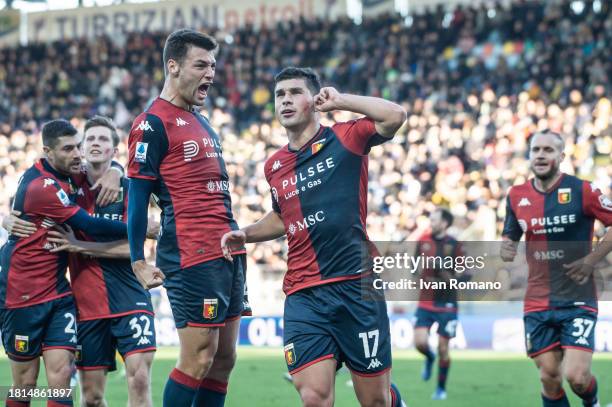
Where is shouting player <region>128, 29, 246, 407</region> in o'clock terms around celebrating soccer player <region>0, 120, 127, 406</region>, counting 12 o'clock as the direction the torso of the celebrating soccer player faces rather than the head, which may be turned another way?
The shouting player is roughly at 12 o'clock from the celebrating soccer player.

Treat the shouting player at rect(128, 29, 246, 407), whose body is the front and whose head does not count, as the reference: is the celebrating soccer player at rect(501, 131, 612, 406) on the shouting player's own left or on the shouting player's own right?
on the shouting player's own left

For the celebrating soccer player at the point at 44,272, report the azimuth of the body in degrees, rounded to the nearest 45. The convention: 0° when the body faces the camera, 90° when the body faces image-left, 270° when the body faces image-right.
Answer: approximately 315°

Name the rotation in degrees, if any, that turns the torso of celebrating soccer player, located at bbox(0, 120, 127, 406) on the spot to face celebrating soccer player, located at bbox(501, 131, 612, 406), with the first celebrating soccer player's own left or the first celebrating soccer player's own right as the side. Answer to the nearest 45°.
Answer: approximately 45° to the first celebrating soccer player's own left

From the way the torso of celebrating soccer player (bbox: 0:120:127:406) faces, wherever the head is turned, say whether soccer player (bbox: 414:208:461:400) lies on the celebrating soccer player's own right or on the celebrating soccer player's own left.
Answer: on the celebrating soccer player's own left

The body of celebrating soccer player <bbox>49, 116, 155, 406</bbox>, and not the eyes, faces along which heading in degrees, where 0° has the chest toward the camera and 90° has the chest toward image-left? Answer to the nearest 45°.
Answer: approximately 0°
